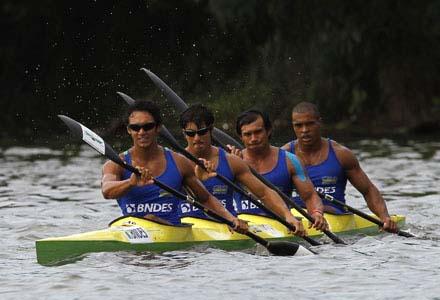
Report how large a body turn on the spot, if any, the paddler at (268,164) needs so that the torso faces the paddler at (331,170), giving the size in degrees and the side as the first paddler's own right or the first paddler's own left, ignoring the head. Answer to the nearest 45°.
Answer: approximately 180°

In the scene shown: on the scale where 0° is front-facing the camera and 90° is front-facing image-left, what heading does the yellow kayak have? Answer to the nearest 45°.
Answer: approximately 45°
